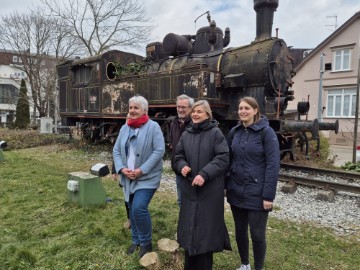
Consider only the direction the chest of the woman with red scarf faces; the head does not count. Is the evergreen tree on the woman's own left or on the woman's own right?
on the woman's own right

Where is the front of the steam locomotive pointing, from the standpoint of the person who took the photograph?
facing the viewer and to the right of the viewer

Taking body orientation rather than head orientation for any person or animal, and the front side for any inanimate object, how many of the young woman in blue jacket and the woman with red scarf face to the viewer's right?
0

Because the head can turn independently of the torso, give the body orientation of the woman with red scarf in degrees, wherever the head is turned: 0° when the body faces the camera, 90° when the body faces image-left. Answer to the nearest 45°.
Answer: approximately 45°

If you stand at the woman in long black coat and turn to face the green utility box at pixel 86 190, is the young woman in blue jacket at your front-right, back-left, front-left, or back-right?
back-right

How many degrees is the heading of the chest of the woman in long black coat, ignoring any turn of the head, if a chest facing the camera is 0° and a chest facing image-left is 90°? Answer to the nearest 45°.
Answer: approximately 45°

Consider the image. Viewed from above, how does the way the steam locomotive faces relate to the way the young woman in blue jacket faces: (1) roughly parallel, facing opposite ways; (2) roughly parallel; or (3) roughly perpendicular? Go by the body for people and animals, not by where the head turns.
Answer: roughly perpendicular

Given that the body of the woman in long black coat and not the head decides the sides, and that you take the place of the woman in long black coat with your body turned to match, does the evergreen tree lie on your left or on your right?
on your right

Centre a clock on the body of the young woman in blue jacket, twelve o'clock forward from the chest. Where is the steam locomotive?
The steam locomotive is roughly at 4 o'clock from the young woman in blue jacket.

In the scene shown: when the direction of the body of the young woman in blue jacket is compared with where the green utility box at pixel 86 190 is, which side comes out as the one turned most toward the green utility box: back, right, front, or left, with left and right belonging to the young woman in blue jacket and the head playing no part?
right

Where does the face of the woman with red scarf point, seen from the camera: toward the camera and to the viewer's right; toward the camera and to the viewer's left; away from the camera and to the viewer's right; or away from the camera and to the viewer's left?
toward the camera and to the viewer's left
